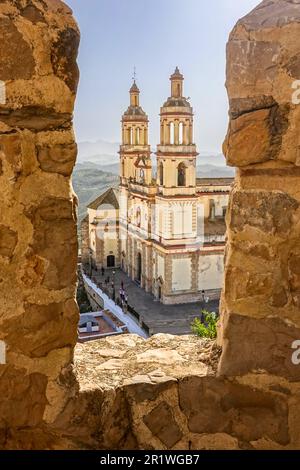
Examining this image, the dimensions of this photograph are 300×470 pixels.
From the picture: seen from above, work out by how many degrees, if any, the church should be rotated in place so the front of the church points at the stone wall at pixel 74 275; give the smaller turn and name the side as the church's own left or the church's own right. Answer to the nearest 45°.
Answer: approximately 45° to the church's own left

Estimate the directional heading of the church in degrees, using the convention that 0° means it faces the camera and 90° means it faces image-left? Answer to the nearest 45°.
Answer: approximately 45°

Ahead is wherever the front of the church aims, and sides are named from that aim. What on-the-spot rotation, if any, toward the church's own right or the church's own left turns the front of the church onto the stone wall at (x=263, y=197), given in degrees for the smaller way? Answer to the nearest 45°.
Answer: approximately 45° to the church's own left
